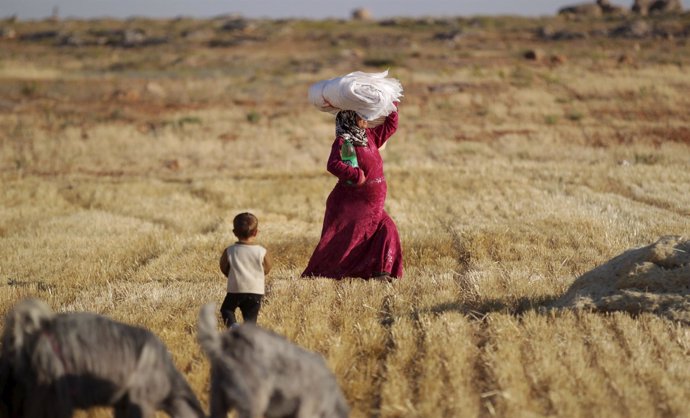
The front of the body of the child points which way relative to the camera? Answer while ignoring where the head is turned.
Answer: away from the camera

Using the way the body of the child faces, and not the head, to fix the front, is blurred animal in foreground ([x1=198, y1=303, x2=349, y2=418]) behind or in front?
behind

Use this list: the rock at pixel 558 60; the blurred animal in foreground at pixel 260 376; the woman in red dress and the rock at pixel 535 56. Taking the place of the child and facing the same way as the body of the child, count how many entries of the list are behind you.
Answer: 1

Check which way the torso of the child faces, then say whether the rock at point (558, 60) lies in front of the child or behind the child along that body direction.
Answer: in front

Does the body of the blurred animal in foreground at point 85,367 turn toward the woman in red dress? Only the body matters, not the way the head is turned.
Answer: no

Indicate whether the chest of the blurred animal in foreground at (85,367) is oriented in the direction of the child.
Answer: no

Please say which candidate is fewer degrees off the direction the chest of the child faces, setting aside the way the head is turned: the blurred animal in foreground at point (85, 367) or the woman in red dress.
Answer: the woman in red dress

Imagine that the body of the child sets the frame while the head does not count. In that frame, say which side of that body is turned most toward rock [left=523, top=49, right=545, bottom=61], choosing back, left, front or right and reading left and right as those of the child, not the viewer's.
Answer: front

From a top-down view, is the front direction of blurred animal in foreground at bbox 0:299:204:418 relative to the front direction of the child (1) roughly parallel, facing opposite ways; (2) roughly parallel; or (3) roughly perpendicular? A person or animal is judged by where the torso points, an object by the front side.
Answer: roughly perpendicular

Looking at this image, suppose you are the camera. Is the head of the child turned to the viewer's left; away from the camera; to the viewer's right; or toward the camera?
away from the camera
